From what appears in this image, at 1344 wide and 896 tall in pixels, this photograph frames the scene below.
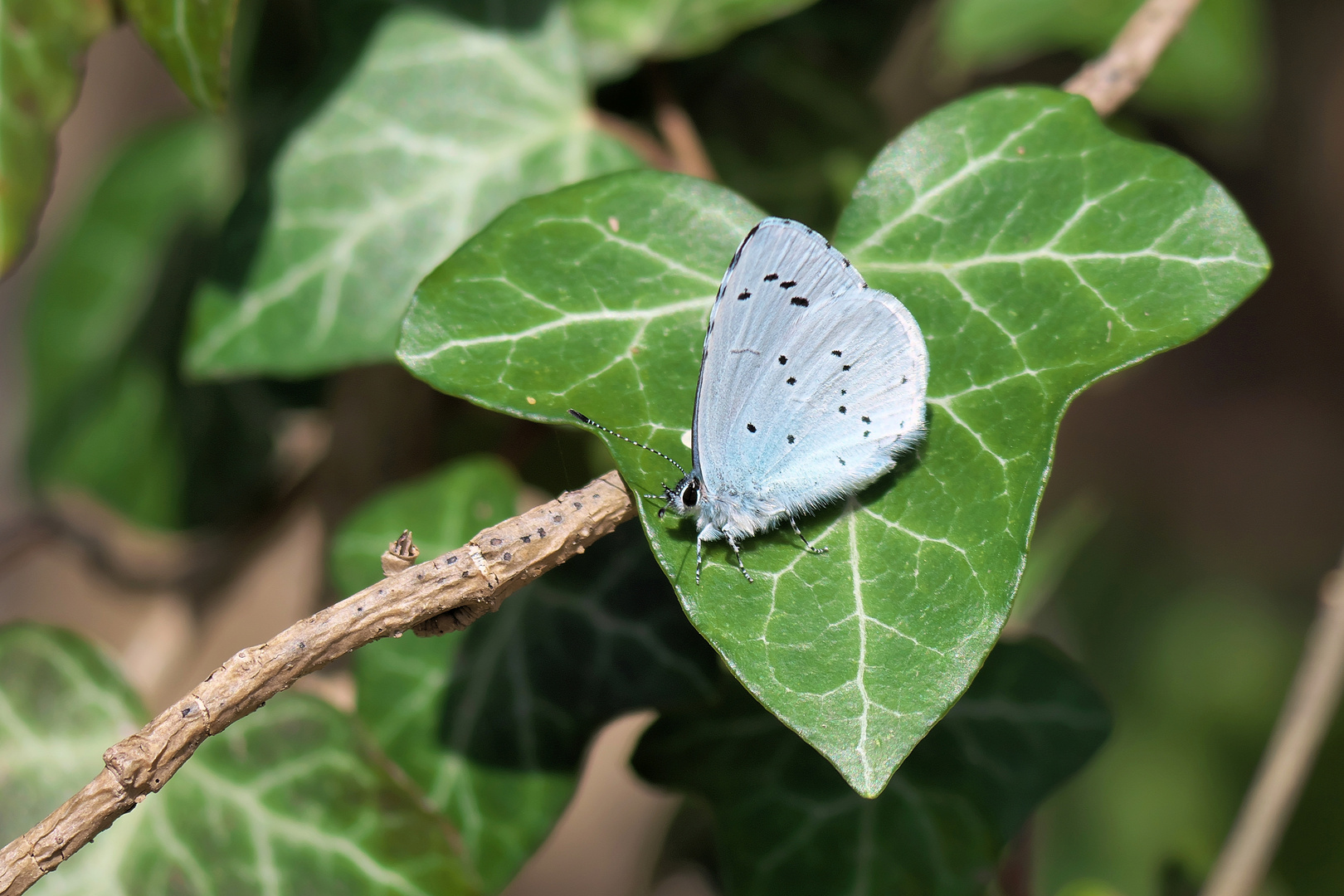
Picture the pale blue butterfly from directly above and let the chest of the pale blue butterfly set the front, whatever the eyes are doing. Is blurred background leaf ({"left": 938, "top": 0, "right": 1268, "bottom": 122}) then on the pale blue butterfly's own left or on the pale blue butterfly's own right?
on the pale blue butterfly's own right

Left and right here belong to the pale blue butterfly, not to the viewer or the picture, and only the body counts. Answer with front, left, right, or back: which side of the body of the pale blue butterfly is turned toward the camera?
left
